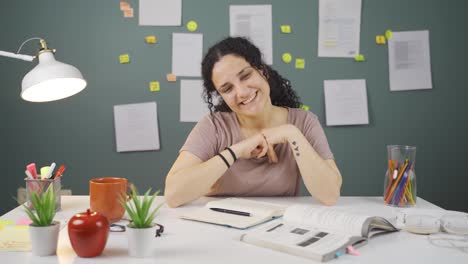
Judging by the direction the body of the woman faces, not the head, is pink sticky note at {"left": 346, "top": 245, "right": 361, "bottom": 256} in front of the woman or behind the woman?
in front

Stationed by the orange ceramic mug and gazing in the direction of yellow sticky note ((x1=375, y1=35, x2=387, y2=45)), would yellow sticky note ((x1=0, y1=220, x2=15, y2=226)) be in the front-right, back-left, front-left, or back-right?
back-left

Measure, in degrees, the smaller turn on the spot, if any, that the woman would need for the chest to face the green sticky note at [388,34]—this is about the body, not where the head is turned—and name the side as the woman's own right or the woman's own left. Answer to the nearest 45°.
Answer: approximately 135° to the woman's own left

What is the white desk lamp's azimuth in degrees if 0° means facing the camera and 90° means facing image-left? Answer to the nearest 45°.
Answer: approximately 315°

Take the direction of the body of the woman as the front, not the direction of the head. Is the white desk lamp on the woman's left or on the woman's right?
on the woman's right

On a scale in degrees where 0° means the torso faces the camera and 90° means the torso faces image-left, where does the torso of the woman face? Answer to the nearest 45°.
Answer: approximately 0°

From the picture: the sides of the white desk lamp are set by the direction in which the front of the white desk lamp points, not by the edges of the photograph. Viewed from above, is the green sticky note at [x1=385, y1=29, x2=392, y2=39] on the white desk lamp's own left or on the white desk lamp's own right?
on the white desk lamp's own left

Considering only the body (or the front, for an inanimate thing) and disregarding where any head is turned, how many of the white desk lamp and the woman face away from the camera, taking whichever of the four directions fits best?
0

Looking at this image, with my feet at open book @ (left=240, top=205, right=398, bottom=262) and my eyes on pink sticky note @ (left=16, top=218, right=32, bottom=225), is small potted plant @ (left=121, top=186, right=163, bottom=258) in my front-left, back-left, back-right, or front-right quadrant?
front-left

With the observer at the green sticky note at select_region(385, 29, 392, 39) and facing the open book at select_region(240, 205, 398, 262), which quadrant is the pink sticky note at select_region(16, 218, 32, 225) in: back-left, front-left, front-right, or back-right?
front-right

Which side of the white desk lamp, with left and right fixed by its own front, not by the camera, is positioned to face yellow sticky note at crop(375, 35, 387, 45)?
left

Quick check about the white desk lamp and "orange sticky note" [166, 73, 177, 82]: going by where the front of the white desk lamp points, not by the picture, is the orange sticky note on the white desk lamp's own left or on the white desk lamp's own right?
on the white desk lamp's own left

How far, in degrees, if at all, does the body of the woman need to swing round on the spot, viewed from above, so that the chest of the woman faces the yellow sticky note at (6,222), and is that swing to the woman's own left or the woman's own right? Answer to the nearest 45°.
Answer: approximately 45° to the woman's own right
